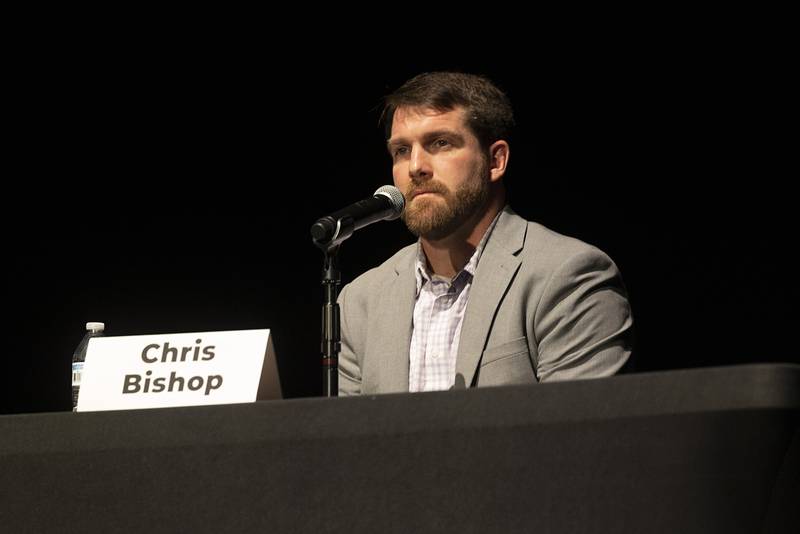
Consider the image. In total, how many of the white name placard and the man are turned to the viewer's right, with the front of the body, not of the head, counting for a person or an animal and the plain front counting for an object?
0

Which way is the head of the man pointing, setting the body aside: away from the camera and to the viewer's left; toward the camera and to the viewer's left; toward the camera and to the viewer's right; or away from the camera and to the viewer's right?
toward the camera and to the viewer's left

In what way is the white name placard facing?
toward the camera

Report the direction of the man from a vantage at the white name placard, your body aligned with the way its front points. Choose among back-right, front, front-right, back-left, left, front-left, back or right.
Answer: back-left

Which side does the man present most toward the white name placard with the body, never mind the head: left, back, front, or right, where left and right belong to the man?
front
